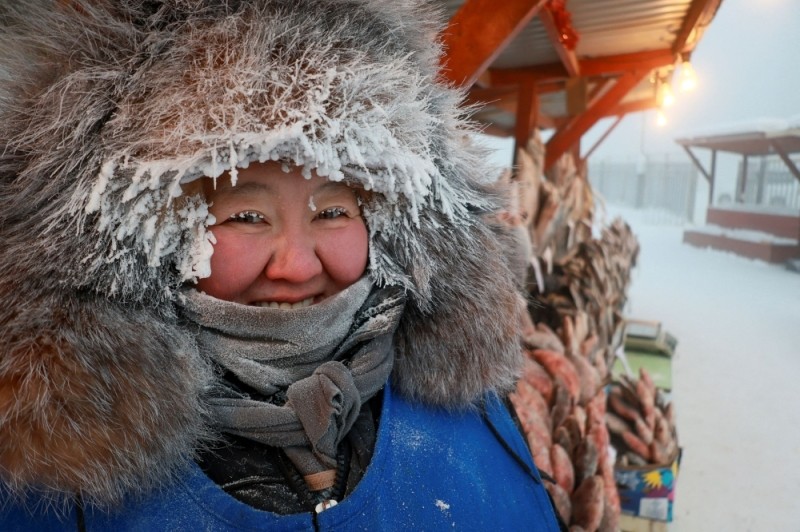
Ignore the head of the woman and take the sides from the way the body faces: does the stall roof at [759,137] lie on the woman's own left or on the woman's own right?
on the woman's own left

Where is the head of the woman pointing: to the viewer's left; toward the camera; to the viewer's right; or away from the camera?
toward the camera

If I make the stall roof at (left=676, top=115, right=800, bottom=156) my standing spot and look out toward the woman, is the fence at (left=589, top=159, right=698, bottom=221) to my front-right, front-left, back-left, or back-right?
back-right

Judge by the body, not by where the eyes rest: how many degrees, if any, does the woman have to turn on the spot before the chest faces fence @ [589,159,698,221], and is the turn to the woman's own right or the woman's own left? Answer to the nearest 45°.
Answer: approximately 135° to the woman's own left

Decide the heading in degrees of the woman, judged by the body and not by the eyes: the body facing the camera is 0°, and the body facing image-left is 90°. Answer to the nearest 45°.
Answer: approximately 0°

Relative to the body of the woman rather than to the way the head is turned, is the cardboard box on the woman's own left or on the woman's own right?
on the woman's own left

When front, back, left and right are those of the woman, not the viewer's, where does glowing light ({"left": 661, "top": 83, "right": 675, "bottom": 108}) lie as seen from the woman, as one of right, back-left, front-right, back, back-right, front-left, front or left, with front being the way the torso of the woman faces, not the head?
back-left

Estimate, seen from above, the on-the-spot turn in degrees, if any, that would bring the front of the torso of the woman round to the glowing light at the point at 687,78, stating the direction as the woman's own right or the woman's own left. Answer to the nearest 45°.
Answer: approximately 135° to the woman's own left
